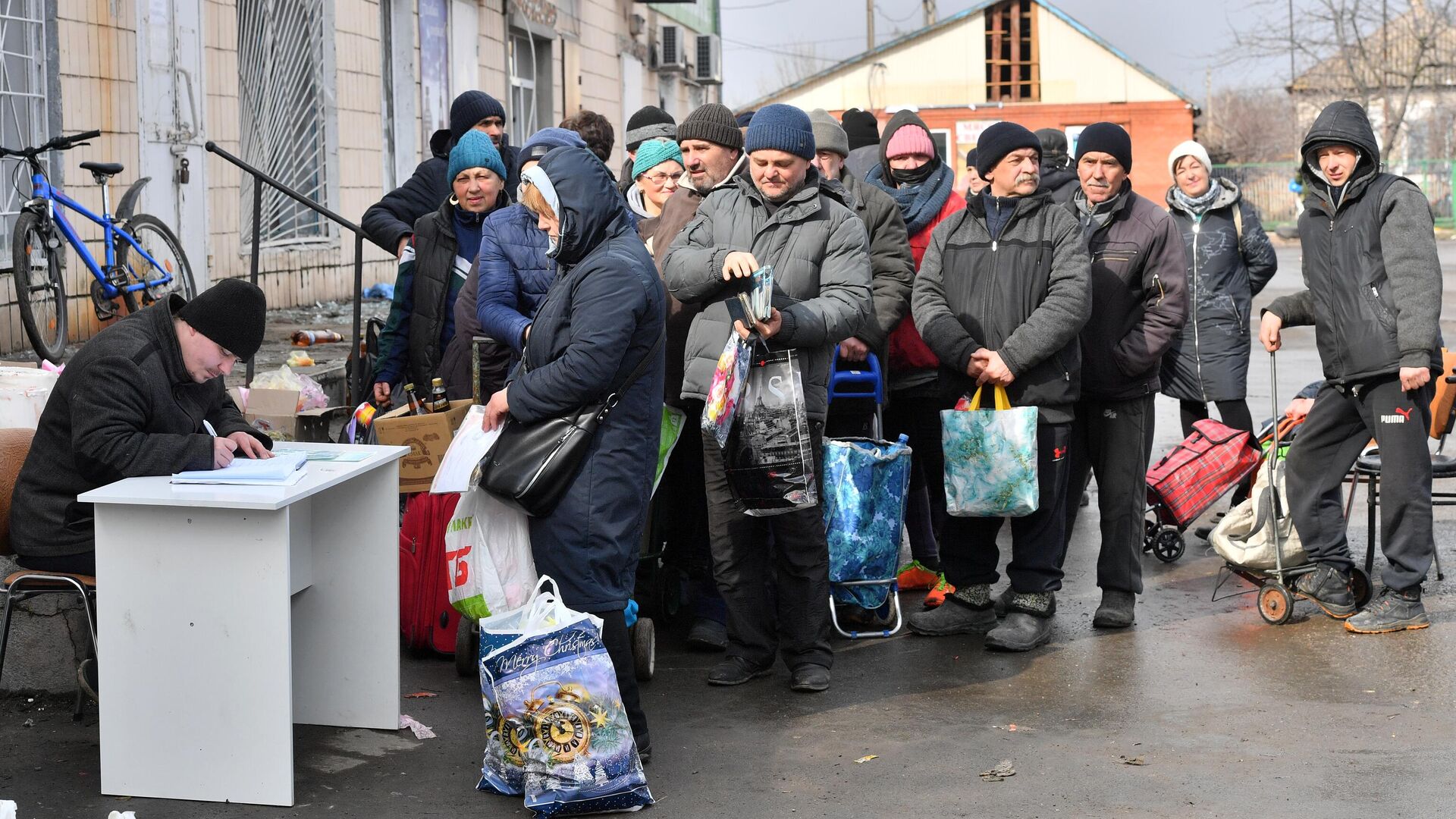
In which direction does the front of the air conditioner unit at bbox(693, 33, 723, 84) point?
to the viewer's right

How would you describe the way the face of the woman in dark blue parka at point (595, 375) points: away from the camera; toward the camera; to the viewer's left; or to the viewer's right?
to the viewer's left

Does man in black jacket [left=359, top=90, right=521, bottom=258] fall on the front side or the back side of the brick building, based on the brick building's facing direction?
on the front side

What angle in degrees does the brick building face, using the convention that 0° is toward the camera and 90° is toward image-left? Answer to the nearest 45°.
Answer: approximately 0°

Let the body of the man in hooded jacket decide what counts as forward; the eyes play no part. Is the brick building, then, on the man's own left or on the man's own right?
on the man's own right

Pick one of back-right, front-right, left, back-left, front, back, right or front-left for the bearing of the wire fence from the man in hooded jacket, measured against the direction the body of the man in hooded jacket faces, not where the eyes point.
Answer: back-right

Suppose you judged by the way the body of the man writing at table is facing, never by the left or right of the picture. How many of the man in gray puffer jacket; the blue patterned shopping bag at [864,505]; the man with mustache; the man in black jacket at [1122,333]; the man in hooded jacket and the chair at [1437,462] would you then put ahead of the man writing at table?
6

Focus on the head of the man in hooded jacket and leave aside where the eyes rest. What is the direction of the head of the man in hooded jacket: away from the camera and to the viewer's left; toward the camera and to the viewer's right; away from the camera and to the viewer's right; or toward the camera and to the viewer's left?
toward the camera and to the viewer's left

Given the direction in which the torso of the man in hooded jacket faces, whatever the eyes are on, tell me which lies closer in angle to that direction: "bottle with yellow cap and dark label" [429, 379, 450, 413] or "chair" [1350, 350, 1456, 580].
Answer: the bottle with yellow cap and dark label

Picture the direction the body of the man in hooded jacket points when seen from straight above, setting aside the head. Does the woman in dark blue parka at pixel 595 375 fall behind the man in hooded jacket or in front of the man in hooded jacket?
in front

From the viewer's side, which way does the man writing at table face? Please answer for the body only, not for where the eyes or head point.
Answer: to the viewer's right

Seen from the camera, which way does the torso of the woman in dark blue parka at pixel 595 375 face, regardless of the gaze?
to the viewer's left

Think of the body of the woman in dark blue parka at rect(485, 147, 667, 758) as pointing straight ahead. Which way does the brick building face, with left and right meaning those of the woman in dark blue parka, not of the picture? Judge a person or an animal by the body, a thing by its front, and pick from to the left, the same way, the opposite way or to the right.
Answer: to the left

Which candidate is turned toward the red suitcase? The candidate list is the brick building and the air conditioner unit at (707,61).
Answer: the brick building

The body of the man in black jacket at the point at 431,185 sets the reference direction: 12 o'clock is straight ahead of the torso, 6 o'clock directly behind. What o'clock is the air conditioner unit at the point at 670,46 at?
The air conditioner unit is roughly at 8 o'clock from the man in black jacket.

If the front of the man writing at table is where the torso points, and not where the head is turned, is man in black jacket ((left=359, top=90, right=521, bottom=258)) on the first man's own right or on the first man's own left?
on the first man's own left
